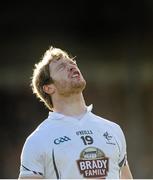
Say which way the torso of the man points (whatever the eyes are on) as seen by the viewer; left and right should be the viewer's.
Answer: facing the viewer and to the right of the viewer
